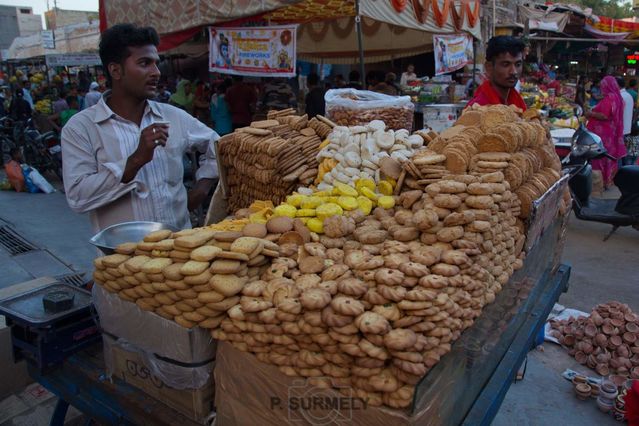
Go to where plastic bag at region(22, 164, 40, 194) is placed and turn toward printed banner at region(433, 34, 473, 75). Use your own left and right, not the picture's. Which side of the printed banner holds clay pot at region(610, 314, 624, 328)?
right

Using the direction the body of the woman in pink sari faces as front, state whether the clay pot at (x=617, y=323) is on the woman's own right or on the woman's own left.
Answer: on the woman's own left

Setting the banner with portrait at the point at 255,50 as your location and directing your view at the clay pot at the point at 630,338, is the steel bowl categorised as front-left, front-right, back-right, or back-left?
front-right

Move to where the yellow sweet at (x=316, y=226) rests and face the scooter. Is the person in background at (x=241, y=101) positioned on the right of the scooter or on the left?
left

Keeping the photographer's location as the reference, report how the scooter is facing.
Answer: facing to the left of the viewer

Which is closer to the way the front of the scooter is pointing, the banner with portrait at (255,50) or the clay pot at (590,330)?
the banner with portrait
